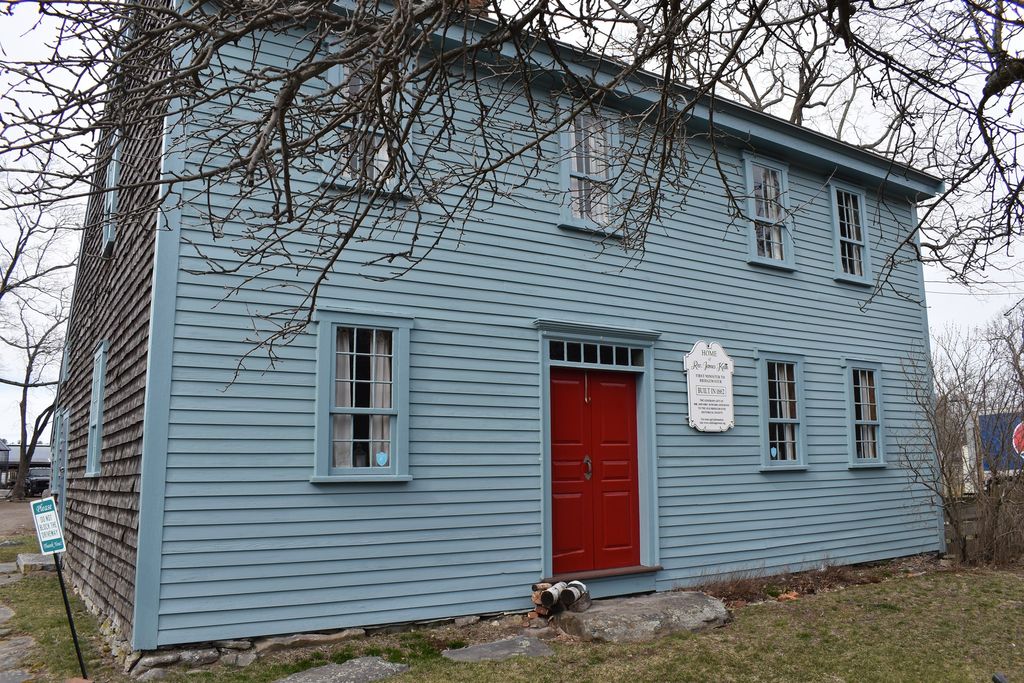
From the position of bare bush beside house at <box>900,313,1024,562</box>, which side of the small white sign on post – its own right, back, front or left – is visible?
left

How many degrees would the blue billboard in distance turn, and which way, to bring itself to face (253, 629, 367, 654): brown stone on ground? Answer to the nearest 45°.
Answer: approximately 45° to its right

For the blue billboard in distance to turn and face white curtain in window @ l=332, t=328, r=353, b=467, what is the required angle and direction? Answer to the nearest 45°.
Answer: approximately 45° to its right

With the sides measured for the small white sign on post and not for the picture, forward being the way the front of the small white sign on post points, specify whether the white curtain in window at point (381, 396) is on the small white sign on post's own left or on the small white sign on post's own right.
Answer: on the small white sign on post's own left

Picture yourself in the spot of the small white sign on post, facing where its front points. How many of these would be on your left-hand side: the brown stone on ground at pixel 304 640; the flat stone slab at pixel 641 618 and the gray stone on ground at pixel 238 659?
3

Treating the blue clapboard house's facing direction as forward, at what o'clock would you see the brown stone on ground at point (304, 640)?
The brown stone on ground is roughly at 3 o'clock from the blue clapboard house.

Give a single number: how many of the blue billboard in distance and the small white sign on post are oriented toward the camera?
2

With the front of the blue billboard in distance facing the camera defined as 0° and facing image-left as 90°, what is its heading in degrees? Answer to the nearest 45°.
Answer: approximately 0°

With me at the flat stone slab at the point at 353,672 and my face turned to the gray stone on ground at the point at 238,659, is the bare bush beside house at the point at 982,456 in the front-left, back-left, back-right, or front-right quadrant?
back-right

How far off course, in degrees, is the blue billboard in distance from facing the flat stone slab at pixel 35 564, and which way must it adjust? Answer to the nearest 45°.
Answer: approximately 45° to its right

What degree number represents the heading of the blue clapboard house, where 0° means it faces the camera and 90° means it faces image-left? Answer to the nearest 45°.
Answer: approximately 315°
